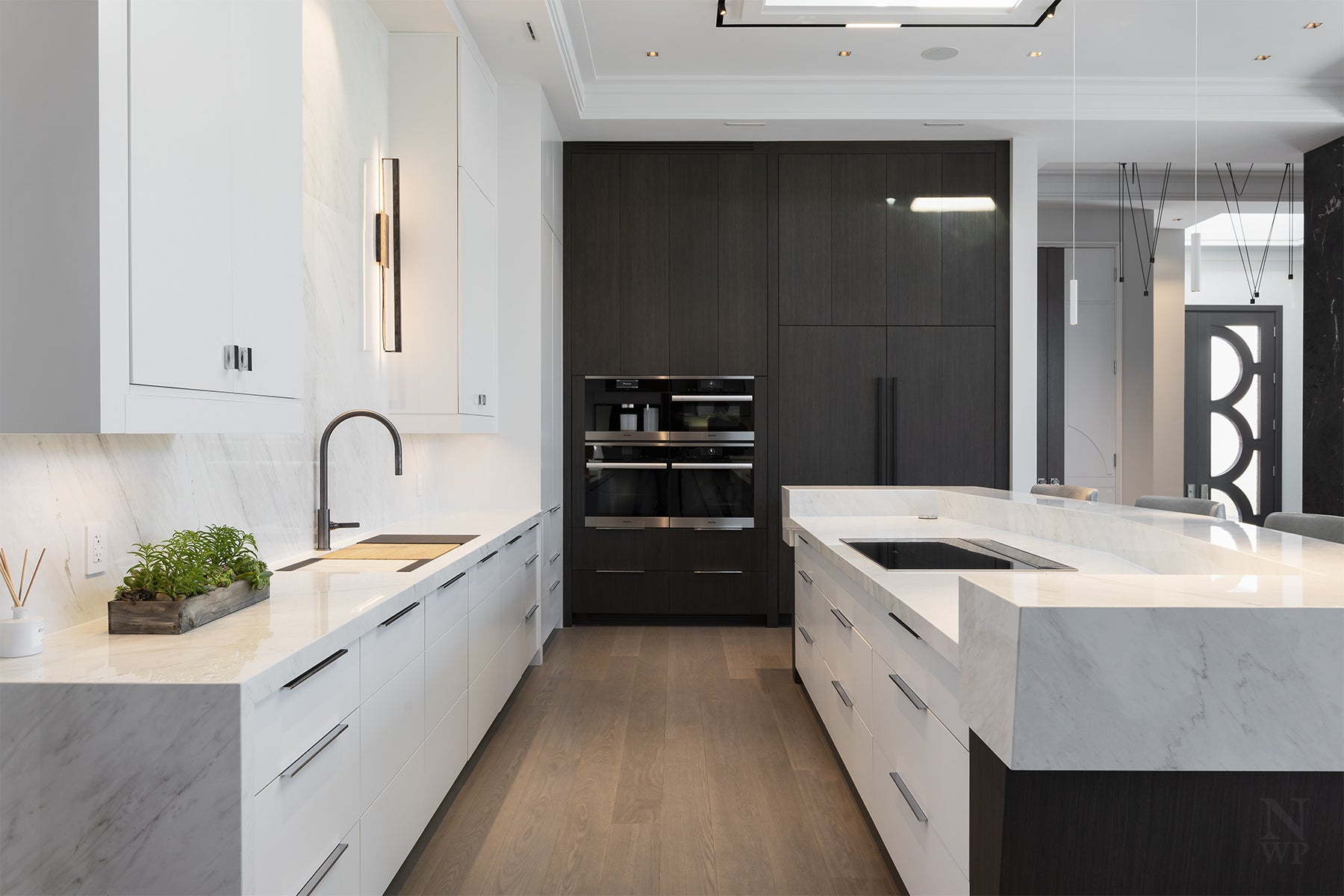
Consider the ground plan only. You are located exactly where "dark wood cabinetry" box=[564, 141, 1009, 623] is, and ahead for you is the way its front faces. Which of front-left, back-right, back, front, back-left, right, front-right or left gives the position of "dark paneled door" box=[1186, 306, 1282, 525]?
back-left

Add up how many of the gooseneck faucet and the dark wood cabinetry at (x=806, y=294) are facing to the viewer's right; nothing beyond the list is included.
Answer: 1

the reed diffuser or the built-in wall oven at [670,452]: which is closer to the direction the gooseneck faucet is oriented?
the built-in wall oven

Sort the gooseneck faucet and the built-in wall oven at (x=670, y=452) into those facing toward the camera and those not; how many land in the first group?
1

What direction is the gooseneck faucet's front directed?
to the viewer's right

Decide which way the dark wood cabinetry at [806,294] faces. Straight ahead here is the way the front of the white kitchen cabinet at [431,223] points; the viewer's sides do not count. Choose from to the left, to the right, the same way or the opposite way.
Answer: to the right

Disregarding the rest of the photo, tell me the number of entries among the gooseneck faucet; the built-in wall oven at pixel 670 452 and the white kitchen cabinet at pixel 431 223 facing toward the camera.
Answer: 1

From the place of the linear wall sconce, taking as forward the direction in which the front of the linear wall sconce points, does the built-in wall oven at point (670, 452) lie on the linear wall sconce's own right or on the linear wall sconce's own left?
on the linear wall sconce's own left

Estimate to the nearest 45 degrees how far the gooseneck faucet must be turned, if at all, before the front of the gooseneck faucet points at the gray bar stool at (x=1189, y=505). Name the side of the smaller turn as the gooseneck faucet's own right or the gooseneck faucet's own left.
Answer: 0° — it already faces it

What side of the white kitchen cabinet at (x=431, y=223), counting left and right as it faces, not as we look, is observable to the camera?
right
